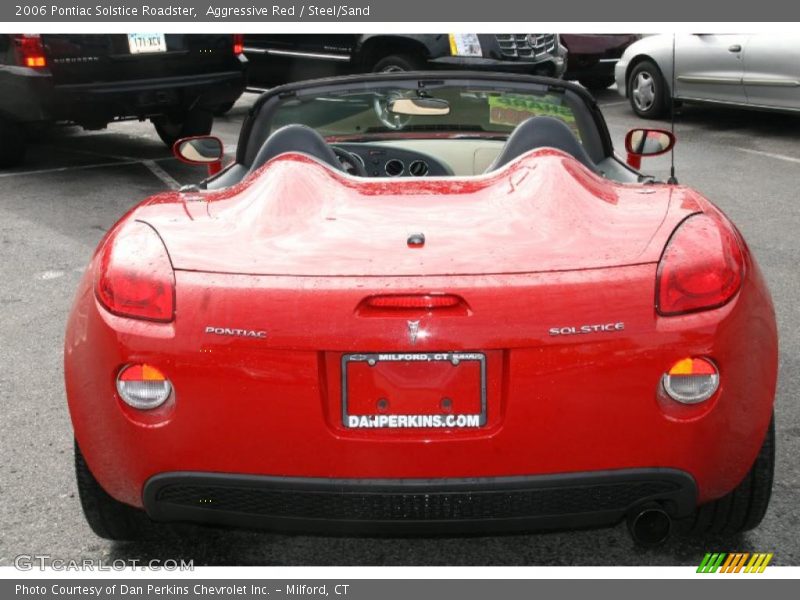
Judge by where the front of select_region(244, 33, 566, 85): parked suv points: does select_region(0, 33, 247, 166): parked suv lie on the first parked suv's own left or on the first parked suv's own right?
on the first parked suv's own right

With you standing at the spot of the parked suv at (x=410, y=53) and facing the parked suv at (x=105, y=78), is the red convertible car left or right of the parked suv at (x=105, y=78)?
left

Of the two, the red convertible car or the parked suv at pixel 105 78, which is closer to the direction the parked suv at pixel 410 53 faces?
the red convertible car

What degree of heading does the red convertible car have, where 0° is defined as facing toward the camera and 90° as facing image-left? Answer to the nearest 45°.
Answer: approximately 180°

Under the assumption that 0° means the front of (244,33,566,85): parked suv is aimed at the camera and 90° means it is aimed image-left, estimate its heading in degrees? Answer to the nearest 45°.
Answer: approximately 315°

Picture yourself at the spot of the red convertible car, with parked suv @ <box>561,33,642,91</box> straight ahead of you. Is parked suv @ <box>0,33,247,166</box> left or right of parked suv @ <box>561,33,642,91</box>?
left

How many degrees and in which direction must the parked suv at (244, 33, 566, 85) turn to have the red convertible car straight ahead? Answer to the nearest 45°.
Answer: approximately 45° to its right

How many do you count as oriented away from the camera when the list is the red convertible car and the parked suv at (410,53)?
1

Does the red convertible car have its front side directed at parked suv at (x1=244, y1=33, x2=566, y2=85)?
yes

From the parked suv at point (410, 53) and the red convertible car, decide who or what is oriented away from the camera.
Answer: the red convertible car
